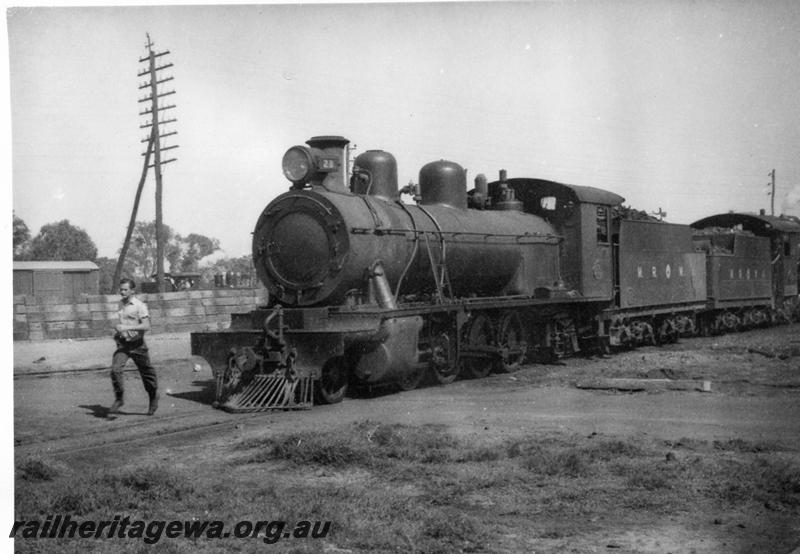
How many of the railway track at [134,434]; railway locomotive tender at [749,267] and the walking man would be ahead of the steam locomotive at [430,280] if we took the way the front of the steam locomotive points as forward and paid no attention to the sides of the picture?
2

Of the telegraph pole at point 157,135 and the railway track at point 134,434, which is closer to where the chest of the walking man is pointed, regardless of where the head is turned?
the railway track

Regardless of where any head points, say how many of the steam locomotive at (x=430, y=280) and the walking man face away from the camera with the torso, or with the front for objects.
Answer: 0

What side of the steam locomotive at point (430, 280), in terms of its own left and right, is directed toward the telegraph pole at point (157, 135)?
right

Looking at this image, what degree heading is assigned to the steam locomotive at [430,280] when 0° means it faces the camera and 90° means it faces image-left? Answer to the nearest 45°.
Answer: approximately 45°

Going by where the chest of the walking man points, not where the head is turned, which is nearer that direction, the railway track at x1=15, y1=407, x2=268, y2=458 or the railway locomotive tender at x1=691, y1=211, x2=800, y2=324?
the railway track

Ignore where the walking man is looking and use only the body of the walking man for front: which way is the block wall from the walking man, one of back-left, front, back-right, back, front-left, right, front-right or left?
back-right

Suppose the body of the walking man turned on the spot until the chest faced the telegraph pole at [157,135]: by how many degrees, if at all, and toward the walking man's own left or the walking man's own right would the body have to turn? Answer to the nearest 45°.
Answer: approximately 135° to the walking man's own right

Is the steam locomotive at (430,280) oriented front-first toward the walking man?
yes

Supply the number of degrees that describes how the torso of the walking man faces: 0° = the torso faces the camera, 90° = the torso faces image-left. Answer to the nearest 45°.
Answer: approximately 45°

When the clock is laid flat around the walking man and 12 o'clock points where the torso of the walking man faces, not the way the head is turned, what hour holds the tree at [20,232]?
The tree is roughly at 4 o'clock from the walking man.
